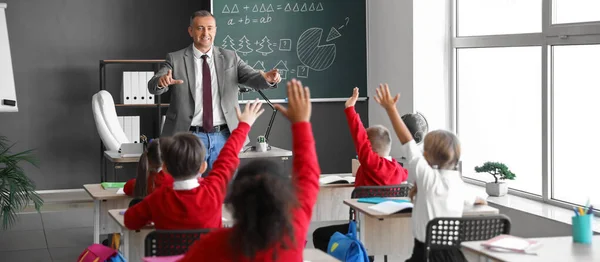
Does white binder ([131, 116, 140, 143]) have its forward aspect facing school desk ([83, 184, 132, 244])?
yes

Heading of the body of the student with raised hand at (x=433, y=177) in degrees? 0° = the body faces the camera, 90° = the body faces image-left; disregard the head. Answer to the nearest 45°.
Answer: approximately 135°

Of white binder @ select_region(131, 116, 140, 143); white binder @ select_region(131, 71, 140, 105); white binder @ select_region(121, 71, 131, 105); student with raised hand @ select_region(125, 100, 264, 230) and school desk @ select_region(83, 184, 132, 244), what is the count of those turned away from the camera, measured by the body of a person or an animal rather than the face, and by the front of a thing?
1

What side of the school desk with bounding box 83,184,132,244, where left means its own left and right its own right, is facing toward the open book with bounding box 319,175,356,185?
left

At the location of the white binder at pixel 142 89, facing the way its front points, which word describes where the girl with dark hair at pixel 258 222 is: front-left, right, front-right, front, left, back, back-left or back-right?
front

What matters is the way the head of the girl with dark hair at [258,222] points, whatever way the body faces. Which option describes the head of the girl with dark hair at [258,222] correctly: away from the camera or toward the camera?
away from the camera

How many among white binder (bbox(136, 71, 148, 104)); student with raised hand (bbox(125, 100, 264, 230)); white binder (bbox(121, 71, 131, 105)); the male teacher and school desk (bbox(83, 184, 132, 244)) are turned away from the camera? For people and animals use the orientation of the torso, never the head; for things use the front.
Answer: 1

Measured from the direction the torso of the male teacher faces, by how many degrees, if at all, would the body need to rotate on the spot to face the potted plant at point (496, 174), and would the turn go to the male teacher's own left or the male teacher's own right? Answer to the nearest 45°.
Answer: approximately 90° to the male teacher's own left

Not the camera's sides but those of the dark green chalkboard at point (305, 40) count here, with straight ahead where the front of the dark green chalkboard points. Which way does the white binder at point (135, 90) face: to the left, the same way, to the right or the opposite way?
the same way

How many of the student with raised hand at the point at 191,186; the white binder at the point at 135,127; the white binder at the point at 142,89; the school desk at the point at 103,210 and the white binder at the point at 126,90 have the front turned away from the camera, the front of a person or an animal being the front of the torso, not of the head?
1

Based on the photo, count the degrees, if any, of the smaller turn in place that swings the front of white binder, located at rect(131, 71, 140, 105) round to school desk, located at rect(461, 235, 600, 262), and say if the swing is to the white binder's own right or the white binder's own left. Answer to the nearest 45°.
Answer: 0° — it already faces it

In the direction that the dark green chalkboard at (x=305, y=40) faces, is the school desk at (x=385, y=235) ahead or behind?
ahead

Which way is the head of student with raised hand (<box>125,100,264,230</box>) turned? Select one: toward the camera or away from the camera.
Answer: away from the camera

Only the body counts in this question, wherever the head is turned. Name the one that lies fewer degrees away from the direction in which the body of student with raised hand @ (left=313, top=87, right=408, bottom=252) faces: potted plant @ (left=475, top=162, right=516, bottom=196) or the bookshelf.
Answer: the bookshelf

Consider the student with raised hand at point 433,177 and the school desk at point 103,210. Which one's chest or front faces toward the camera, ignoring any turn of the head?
the school desk

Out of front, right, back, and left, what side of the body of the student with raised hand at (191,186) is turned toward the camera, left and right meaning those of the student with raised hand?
back

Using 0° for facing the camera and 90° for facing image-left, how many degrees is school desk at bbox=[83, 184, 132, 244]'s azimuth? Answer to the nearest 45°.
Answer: approximately 0°

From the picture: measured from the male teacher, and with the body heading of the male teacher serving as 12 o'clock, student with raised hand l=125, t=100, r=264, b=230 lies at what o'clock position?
The student with raised hand is roughly at 12 o'clock from the male teacher.

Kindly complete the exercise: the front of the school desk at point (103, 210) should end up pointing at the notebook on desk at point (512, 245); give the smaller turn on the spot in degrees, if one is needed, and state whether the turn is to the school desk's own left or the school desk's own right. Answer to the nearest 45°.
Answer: approximately 45° to the school desk's own left

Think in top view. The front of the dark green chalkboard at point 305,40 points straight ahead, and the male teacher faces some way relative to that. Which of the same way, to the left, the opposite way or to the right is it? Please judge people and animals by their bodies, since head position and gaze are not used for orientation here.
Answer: the same way

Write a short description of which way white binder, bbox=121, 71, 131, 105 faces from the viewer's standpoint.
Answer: facing the viewer
